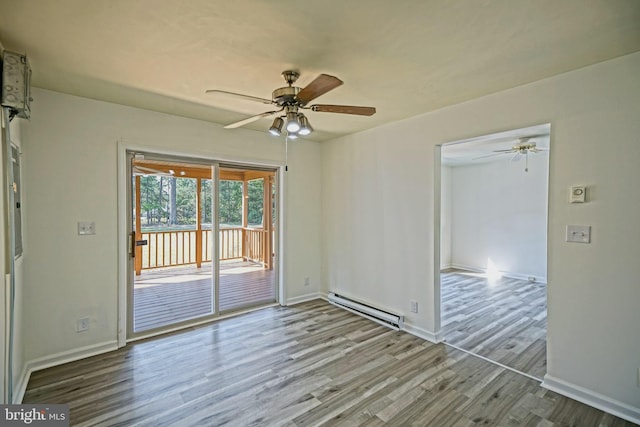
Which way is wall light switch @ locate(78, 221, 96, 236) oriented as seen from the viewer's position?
toward the camera

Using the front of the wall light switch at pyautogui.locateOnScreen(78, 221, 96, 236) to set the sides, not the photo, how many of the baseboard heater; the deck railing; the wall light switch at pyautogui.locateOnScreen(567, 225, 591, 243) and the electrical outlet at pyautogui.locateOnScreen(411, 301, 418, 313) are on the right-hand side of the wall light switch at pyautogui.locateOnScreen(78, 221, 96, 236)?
0

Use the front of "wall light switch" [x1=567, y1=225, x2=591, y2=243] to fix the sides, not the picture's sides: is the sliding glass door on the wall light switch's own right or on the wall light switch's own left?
on the wall light switch's own right

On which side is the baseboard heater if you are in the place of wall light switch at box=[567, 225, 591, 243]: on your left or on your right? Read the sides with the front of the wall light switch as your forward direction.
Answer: on your right

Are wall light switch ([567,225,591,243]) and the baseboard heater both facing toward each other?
no

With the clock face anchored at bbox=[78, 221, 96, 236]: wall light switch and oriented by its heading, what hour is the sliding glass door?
The sliding glass door is roughly at 8 o'clock from the wall light switch.

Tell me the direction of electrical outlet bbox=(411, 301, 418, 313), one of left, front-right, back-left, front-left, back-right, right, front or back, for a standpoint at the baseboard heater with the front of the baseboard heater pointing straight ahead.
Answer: left

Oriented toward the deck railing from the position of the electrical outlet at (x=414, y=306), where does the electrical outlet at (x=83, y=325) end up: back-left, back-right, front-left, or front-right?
front-left

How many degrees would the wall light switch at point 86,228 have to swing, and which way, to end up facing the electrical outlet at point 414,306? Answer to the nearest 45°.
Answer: approximately 45° to its left

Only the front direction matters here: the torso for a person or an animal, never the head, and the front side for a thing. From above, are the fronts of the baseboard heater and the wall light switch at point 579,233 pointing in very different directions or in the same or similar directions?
same or similar directions

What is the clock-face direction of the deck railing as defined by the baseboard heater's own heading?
The deck railing is roughly at 2 o'clock from the baseboard heater.

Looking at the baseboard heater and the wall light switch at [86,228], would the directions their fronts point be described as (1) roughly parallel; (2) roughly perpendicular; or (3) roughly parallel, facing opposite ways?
roughly perpendicular

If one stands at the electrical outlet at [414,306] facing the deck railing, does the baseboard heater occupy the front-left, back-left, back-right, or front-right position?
front-right

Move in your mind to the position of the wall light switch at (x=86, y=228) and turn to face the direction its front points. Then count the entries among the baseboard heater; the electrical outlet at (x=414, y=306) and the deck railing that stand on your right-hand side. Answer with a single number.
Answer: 0

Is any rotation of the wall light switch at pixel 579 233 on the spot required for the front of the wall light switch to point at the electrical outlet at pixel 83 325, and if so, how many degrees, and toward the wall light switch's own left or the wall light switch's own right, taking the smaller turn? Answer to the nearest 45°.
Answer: approximately 45° to the wall light switch's own right

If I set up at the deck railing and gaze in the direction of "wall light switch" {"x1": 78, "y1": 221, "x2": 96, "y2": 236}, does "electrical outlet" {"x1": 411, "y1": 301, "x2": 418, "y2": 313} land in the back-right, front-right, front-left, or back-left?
front-left

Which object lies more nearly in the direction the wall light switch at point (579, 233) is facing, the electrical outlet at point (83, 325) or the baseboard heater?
the electrical outlet

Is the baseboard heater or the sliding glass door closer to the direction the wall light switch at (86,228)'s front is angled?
the baseboard heater

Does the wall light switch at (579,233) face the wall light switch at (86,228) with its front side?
no
